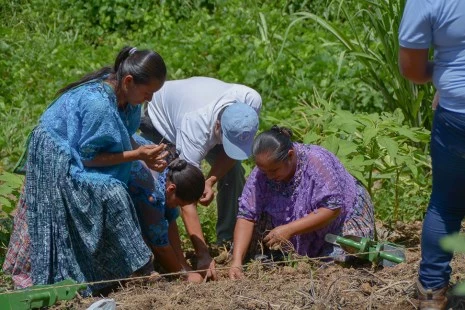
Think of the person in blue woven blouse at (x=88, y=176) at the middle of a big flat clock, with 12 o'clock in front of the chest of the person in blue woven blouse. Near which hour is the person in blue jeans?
The person in blue jeans is roughly at 1 o'clock from the person in blue woven blouse.

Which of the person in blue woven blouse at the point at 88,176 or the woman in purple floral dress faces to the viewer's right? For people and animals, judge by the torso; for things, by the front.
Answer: the person in blue woven blouse

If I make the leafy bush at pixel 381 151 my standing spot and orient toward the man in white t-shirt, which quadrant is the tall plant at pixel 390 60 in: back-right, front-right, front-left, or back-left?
back-right

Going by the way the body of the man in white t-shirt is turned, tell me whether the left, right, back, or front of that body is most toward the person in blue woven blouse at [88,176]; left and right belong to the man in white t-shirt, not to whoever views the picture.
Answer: right

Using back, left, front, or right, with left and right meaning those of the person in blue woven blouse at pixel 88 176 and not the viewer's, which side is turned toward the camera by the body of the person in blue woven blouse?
right

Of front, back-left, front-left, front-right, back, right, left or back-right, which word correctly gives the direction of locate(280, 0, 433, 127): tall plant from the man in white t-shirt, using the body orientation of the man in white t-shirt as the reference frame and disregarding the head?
left

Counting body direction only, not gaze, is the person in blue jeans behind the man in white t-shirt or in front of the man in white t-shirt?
in front
